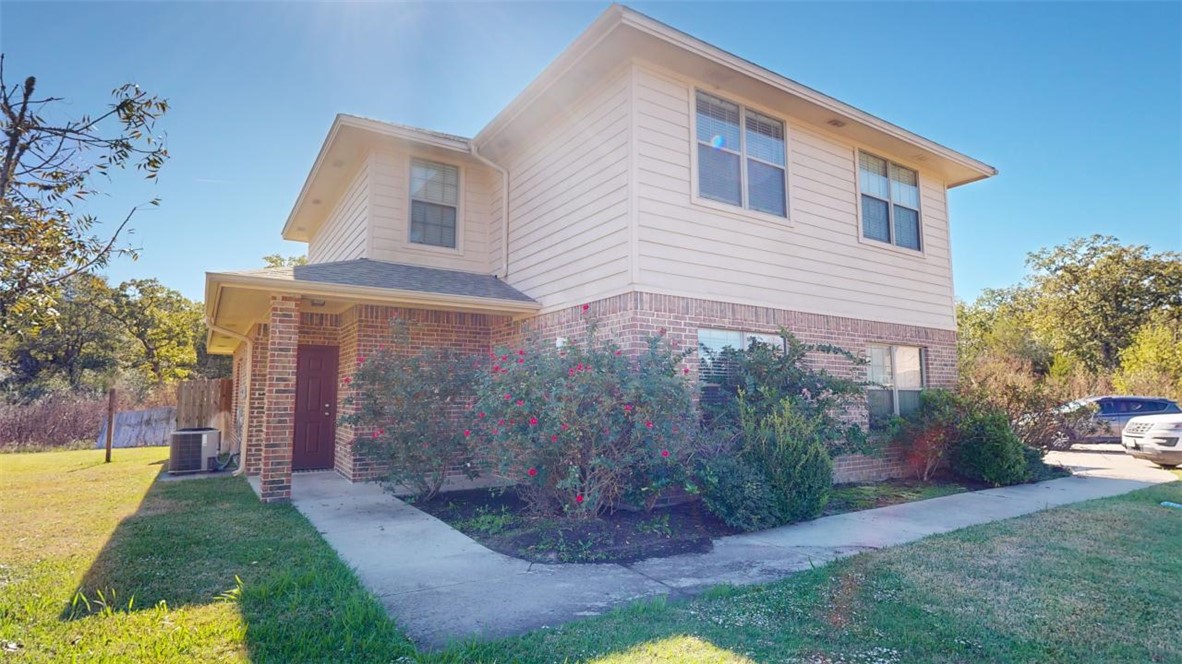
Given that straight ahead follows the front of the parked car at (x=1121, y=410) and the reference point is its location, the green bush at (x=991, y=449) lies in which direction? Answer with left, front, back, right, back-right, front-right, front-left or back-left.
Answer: left

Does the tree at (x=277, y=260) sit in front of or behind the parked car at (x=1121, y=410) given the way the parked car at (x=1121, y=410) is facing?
in front

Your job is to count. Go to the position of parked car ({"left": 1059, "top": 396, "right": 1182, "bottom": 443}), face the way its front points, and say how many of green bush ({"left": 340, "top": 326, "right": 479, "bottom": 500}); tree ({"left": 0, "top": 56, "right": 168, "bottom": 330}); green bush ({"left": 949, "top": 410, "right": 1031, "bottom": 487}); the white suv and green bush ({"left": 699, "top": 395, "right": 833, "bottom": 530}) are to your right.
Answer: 0

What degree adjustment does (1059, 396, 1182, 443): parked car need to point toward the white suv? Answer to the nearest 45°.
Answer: approximately 90° to its left

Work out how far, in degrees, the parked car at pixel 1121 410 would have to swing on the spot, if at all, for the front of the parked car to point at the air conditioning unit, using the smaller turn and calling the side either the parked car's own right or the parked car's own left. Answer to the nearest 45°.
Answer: approximately 45° to the parked car's own left

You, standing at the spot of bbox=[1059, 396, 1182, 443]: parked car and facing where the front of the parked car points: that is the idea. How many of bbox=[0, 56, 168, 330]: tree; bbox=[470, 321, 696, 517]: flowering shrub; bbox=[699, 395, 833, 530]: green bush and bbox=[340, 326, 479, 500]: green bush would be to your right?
0

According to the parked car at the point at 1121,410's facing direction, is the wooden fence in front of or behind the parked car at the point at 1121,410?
in front

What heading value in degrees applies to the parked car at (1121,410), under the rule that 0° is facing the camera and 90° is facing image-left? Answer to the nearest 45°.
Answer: approximately 90°

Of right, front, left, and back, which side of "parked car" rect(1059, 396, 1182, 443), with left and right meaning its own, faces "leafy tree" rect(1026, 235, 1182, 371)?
right

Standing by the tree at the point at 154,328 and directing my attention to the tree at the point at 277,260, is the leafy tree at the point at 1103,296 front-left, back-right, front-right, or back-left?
front-right
